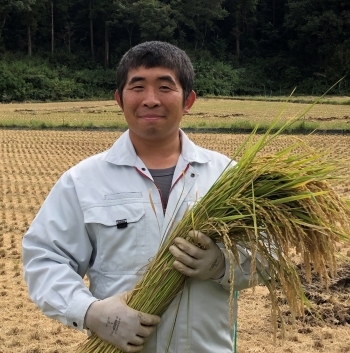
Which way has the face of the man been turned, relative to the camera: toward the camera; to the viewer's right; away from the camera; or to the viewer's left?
toward the camera

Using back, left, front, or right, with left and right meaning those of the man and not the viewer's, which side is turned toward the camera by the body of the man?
front
